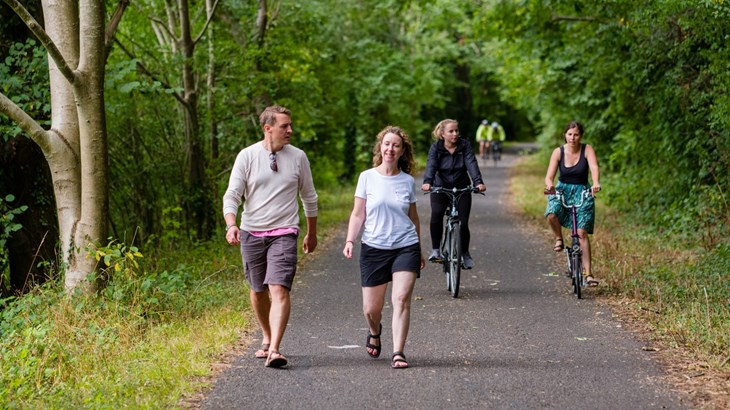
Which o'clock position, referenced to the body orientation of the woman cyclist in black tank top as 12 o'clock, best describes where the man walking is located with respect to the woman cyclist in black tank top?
The man walking is roughly at 1 o'clock from the woman cyclist in black tank top.

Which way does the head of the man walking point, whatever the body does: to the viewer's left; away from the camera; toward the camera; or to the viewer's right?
to the viewer's right

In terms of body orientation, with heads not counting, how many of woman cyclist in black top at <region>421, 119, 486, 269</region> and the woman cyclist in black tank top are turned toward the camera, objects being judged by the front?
2

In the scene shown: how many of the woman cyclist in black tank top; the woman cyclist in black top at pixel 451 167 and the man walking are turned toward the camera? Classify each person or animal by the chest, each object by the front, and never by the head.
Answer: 3

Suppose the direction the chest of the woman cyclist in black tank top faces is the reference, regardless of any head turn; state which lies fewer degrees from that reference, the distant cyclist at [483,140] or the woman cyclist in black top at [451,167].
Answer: the woman cyclist in black top

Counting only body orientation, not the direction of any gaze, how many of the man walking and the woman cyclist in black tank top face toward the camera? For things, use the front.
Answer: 2

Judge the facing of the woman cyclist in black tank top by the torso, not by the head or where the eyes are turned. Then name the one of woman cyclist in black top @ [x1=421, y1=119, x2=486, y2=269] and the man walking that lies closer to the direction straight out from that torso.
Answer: the man walking

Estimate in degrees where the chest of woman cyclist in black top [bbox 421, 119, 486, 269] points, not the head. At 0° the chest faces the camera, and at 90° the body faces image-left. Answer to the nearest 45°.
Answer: approximately 0°

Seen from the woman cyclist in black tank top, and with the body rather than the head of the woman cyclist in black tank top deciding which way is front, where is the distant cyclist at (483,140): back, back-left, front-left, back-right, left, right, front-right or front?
back

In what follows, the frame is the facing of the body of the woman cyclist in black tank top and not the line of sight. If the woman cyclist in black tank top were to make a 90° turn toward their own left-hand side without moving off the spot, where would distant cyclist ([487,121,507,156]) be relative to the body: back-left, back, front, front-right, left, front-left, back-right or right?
left

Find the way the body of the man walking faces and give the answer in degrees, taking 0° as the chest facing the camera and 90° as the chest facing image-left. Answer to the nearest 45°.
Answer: approximately 0°

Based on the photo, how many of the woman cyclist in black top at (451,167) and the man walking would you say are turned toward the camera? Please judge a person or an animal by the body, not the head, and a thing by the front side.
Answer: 2

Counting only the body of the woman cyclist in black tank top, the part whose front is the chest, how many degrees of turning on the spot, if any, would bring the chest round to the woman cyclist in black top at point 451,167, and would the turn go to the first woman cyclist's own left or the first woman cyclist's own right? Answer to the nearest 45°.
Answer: approximately 90° to the first woman cyclist's own right

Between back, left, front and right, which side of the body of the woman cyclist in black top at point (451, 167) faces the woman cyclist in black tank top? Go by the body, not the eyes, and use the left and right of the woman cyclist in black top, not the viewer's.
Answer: left
